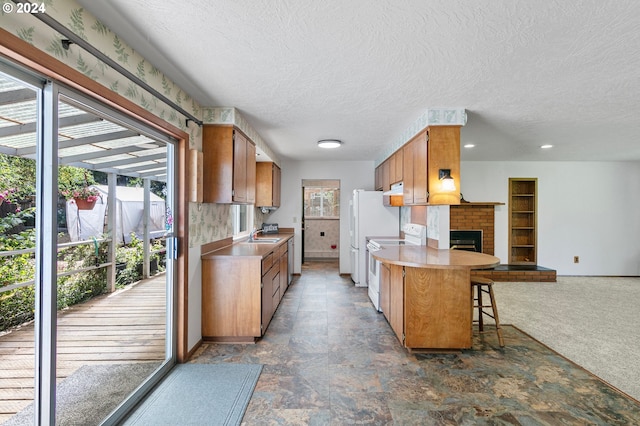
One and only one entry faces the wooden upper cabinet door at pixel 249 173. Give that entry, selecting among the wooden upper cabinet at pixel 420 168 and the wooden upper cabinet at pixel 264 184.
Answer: the wooden upper cabinet at pixel 420 168

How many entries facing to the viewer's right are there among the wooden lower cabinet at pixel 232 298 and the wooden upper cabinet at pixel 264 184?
2

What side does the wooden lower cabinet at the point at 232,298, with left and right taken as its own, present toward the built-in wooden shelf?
front

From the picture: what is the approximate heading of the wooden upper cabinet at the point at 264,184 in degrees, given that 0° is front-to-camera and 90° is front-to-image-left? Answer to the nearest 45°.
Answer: approximately 270°

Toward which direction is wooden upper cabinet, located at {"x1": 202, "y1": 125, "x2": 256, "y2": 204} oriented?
to the viewer's right

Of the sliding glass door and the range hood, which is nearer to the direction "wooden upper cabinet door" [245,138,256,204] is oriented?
the range hood

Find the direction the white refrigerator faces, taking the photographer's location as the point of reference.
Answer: facing to the left of the viewer

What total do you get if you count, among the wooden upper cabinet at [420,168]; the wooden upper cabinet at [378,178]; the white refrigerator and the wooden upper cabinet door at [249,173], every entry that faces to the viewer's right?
1

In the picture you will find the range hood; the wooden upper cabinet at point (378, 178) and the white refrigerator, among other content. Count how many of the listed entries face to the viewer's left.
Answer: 3

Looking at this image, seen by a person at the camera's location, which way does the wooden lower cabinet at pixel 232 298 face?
facing to the right of the viewer

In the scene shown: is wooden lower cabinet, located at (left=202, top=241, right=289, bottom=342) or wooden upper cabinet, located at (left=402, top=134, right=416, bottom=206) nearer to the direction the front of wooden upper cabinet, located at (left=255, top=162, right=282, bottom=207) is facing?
the wooden upper cabinet

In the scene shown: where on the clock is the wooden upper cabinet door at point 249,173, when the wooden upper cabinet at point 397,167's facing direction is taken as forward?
the wooden upper cabinet door at point 249,173 is roughly at 11 o'clock from the wooden upper cabinet at point 397,167.

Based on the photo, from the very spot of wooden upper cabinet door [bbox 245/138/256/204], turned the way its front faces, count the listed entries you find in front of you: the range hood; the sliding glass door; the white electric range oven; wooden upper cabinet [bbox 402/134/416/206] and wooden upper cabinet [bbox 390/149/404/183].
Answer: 4

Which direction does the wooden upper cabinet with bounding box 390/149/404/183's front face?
to the viewer's left

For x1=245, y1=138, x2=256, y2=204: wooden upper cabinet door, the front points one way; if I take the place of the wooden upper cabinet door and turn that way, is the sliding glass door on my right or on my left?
on my right
